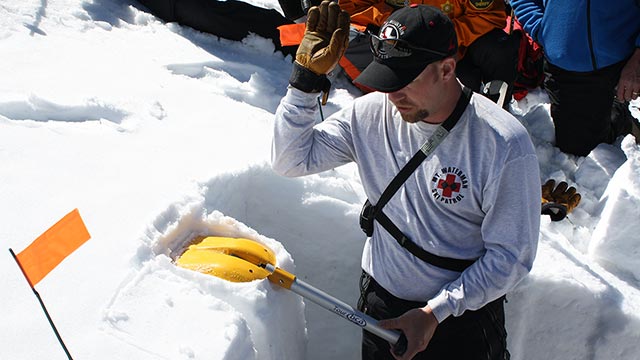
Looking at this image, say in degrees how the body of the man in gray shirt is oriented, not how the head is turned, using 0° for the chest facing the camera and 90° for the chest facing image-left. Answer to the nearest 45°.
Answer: approximately 45°

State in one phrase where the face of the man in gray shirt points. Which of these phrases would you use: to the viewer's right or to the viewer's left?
to the viewer's left

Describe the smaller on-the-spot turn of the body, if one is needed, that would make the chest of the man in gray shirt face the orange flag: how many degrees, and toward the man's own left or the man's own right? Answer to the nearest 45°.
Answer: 0° — they already face it

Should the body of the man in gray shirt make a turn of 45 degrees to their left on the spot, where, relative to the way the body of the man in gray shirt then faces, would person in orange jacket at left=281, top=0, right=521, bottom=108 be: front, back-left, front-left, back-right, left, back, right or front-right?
back
